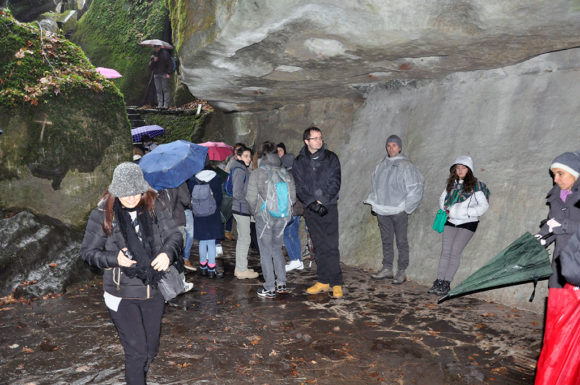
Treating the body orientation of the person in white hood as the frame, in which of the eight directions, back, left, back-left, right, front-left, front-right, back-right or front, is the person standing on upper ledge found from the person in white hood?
right

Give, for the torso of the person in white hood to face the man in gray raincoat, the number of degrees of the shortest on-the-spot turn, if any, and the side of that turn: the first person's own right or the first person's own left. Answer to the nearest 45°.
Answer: approximately 90° to the first person's own right

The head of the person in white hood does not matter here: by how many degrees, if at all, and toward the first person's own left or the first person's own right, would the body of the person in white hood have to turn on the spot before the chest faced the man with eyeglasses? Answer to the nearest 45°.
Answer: approximately 45° to the first person's own right

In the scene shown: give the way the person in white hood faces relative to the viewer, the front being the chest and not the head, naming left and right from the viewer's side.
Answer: facing the viewer and to the left of the viewer

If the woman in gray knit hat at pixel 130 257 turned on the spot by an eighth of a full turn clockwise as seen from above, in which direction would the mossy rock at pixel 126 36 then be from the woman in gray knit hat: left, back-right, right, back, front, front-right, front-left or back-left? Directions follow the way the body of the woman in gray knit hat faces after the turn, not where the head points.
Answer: back-right

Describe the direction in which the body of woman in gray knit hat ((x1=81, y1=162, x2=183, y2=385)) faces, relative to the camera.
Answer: toward the camera

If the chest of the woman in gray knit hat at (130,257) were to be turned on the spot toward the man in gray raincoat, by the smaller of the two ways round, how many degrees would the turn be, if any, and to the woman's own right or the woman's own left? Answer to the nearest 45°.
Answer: approximately 135° to the woman's own left

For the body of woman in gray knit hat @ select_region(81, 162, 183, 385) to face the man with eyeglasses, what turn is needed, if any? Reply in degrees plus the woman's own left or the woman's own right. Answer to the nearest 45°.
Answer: approximately 135° to the woman's own left

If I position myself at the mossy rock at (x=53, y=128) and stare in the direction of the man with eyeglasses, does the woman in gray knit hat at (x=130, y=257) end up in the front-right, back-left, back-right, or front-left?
front-right

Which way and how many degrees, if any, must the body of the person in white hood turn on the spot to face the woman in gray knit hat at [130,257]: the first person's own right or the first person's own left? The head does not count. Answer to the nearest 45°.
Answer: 0° — they already face them

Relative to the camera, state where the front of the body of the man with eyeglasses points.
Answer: toward the camera
